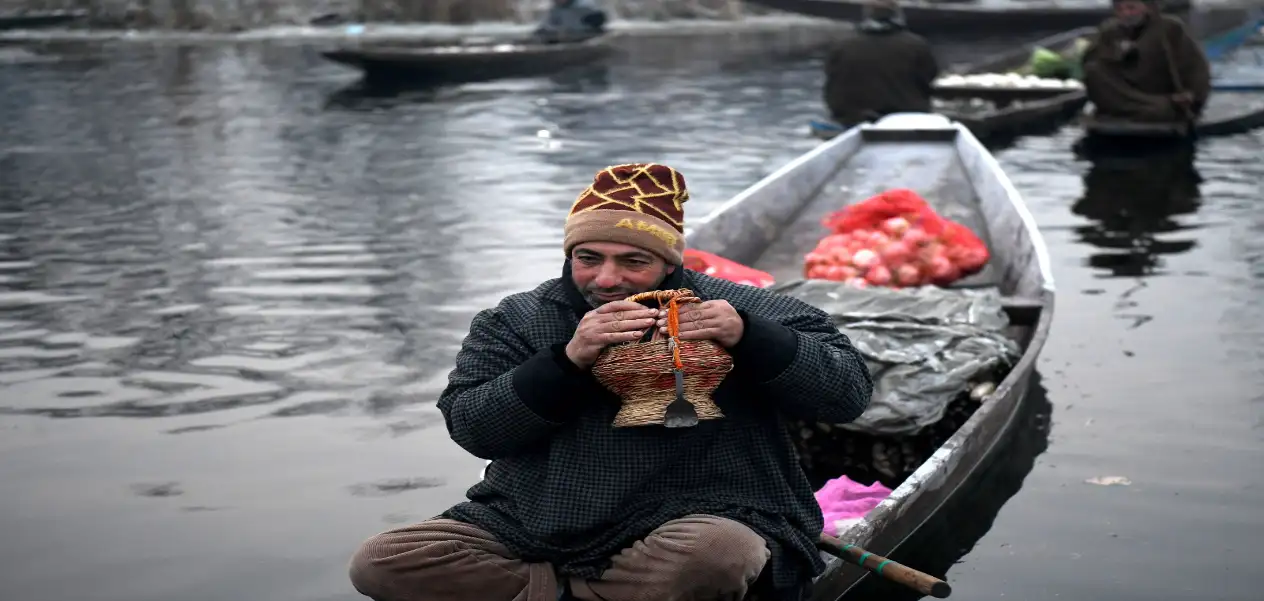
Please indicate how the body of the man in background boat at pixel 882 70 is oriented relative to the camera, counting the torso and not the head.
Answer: away from the camera

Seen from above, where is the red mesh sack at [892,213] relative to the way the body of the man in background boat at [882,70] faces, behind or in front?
behind

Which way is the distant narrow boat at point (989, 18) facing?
to the viewer's left

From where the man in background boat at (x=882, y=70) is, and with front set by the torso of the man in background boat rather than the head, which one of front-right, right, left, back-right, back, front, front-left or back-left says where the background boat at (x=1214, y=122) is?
front-right

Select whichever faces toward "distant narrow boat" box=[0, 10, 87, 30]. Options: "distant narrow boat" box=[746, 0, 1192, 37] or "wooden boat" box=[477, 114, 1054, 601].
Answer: "distant narrow boat" box=[746, 0, 1192, 37]

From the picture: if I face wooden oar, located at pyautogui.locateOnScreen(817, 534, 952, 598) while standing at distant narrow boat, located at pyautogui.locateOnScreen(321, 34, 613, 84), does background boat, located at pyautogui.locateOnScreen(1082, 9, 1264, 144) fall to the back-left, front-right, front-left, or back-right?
front-left

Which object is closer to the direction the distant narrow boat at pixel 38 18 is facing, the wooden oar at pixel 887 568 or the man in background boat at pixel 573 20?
the man in background boat
